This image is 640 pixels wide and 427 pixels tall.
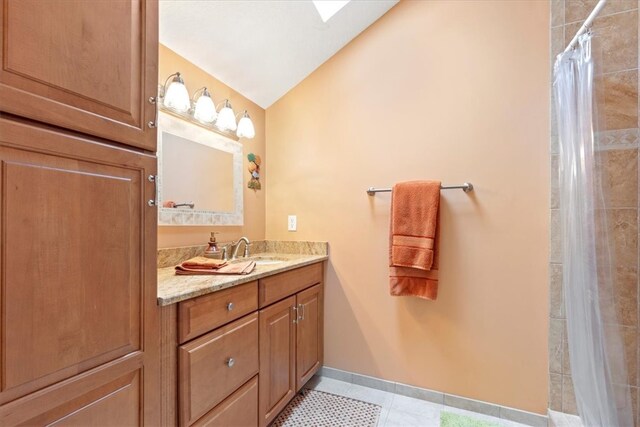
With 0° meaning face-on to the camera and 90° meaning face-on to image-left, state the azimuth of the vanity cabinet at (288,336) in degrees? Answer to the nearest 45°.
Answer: approximately 315°
